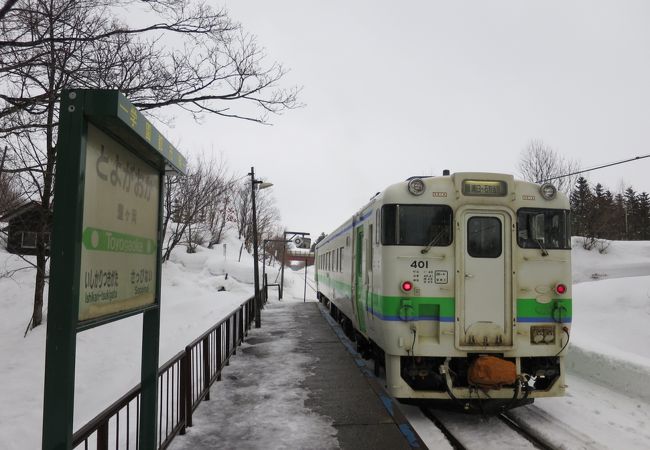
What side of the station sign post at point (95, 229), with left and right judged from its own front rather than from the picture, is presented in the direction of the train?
left

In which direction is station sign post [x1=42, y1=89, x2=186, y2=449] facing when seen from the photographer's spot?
facing the viewer and to the right of the viewer

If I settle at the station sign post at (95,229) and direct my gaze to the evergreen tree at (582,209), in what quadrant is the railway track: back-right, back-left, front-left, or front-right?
front-right

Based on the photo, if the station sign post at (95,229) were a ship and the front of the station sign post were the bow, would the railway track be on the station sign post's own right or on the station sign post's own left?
on the station sign post's own left

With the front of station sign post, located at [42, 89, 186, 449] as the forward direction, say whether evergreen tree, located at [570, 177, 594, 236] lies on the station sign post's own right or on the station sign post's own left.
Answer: on the station sign post's own left
